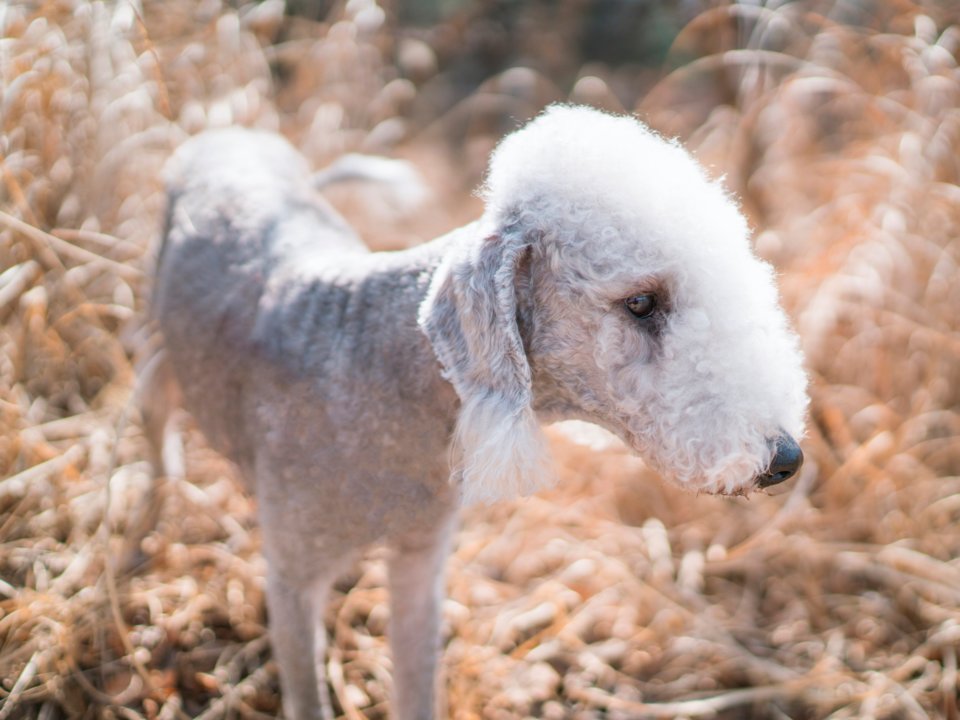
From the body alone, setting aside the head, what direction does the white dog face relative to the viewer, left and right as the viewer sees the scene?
facing the viewer and to the right of the viewer
